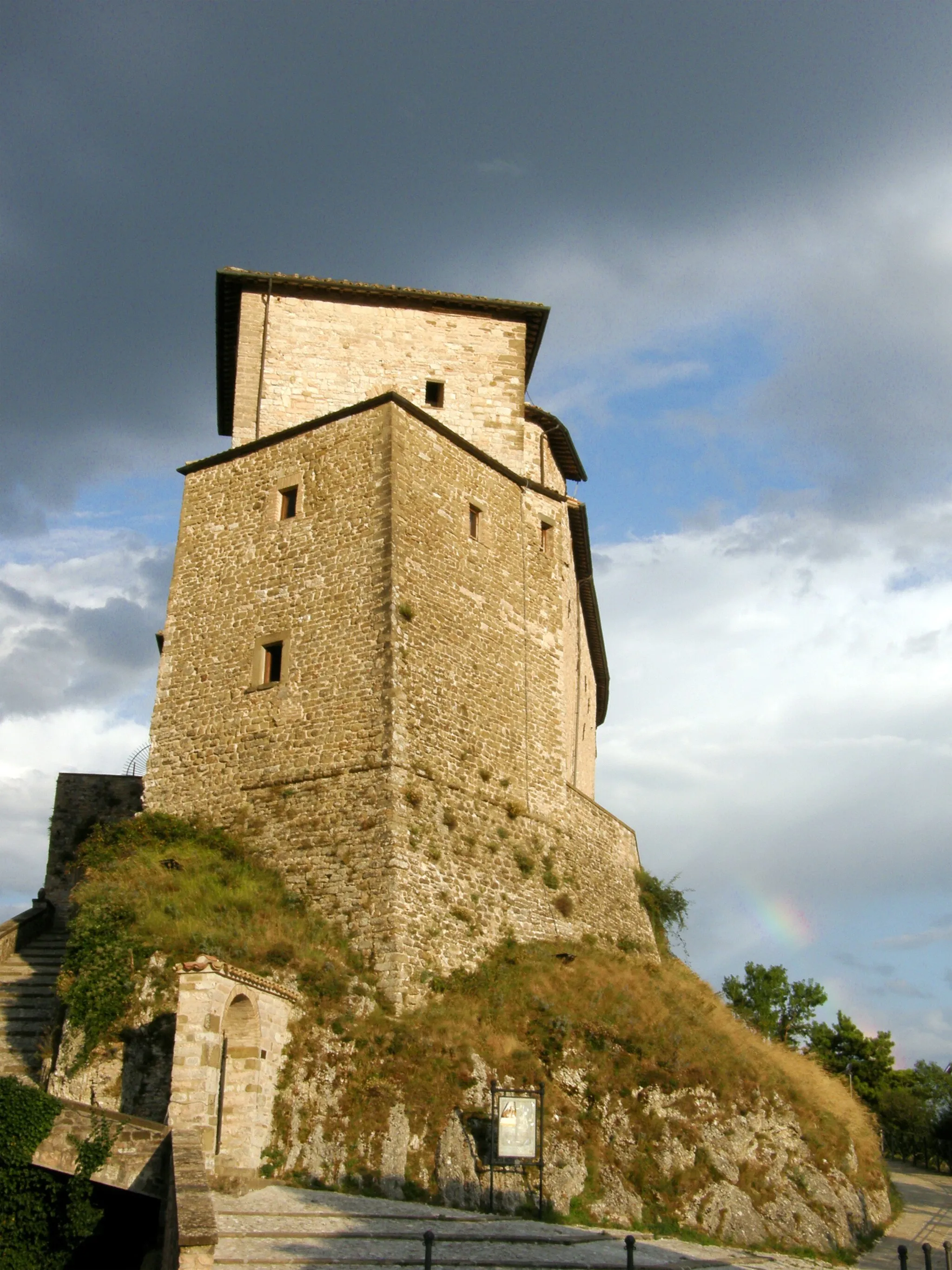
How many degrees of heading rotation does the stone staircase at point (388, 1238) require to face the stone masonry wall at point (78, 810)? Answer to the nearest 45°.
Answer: approximately 135° to its right

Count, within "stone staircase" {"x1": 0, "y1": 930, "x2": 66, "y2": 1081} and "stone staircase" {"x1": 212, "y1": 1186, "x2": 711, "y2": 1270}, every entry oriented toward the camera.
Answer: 2

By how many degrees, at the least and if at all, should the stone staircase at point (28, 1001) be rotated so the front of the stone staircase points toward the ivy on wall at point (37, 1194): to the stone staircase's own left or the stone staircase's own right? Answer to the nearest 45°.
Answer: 0° — it already faces it

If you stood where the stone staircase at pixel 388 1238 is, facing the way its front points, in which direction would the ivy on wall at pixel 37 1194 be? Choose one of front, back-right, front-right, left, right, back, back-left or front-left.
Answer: right

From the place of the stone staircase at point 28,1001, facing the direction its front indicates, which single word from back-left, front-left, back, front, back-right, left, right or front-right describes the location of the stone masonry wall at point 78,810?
back

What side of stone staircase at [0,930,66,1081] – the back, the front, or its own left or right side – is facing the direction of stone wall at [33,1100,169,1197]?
front

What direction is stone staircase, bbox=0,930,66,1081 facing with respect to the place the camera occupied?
facing the viewer

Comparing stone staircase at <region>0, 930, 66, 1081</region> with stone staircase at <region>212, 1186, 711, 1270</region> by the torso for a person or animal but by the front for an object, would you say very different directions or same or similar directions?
same or similar directions

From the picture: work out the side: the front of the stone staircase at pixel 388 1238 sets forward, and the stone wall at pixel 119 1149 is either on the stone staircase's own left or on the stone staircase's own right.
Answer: on the stone staircase's own right

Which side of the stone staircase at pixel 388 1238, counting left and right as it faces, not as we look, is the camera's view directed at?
front

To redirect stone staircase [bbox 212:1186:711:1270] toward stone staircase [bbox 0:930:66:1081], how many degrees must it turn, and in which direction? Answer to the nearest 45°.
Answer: approximately 135° to its right

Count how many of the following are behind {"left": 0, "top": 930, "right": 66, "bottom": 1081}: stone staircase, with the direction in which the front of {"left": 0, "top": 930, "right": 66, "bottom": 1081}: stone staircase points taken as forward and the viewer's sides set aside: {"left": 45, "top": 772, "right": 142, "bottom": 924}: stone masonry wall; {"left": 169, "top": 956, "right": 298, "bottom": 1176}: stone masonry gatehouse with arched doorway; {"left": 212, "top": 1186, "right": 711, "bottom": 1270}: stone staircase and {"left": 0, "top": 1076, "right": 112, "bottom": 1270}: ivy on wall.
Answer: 1

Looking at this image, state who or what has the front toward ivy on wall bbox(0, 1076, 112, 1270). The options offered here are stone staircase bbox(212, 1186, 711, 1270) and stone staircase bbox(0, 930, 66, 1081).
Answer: stone staircase bbox(0, 930, 66, 1081)

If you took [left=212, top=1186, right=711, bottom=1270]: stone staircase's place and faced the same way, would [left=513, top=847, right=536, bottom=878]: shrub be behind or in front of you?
behind

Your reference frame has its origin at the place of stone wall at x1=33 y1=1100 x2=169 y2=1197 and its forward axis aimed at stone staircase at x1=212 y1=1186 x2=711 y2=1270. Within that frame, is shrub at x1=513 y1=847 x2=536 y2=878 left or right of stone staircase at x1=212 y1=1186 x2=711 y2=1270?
left
